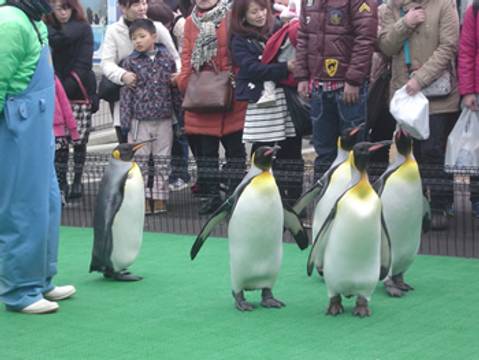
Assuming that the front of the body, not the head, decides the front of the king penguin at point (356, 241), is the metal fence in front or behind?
behind

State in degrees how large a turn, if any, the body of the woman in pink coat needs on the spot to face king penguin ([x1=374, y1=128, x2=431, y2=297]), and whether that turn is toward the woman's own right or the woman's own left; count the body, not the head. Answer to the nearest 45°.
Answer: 0° — they already face it

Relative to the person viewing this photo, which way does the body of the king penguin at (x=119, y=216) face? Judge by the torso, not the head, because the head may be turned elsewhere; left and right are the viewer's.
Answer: facing to the right of the viewer

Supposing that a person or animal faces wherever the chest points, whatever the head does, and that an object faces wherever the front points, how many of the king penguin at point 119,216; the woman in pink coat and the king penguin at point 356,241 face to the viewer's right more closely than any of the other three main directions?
1

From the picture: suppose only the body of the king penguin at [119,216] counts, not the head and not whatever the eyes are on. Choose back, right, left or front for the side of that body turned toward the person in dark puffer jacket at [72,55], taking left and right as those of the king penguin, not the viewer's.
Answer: left

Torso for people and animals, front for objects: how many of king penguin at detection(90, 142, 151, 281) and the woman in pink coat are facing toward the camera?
1

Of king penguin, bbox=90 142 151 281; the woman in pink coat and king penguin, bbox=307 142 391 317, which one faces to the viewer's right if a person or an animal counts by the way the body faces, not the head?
king penguin, bbox=90 142 151 281

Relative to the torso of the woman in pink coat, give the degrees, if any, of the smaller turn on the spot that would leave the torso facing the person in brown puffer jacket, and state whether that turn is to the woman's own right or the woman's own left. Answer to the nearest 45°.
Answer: approximately 90° to the woman's own right
